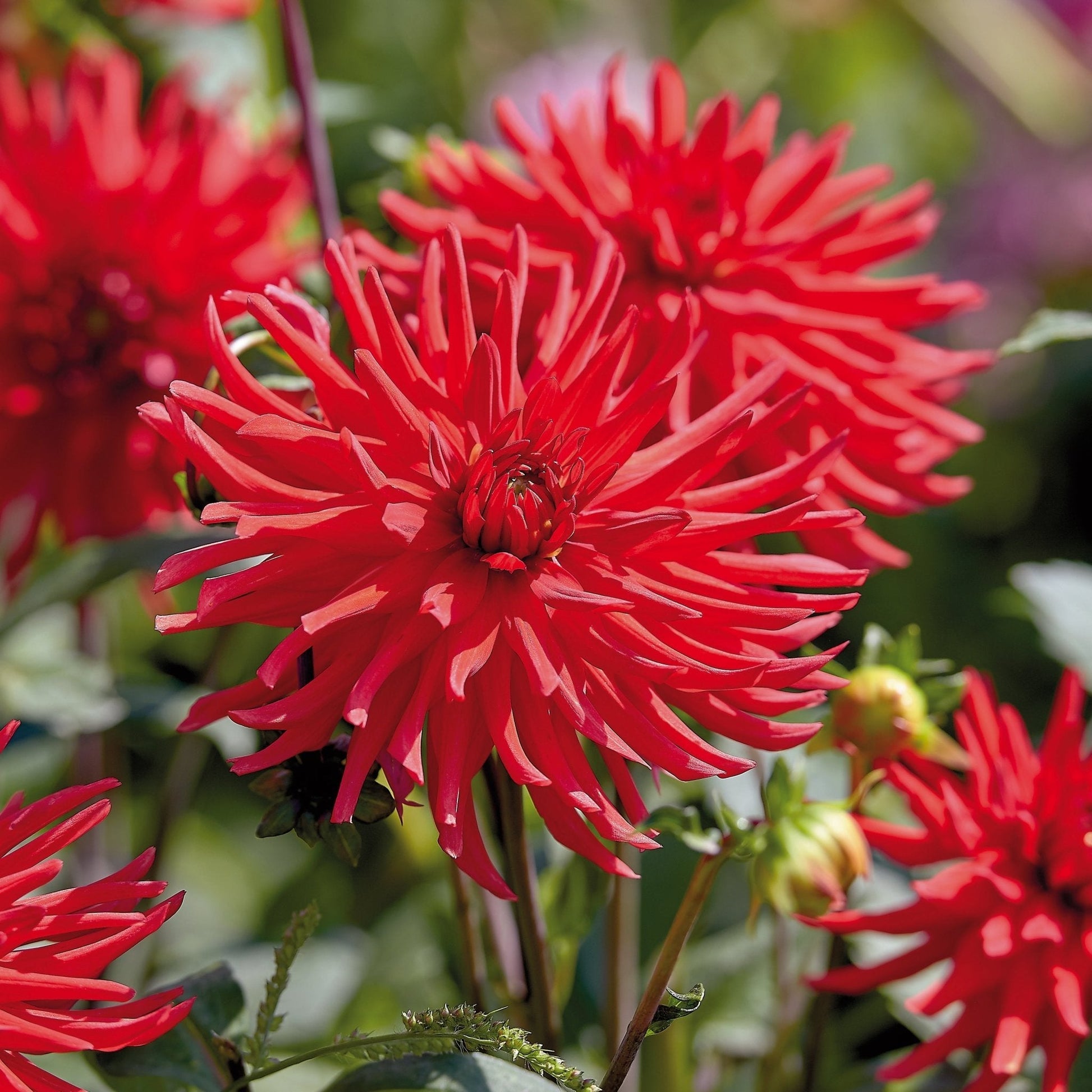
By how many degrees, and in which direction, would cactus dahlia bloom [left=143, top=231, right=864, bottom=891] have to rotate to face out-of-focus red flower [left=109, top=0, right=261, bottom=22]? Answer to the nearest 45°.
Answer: approximately 135° to its right

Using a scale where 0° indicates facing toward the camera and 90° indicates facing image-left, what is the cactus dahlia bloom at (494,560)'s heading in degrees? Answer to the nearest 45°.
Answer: approximately 0°
